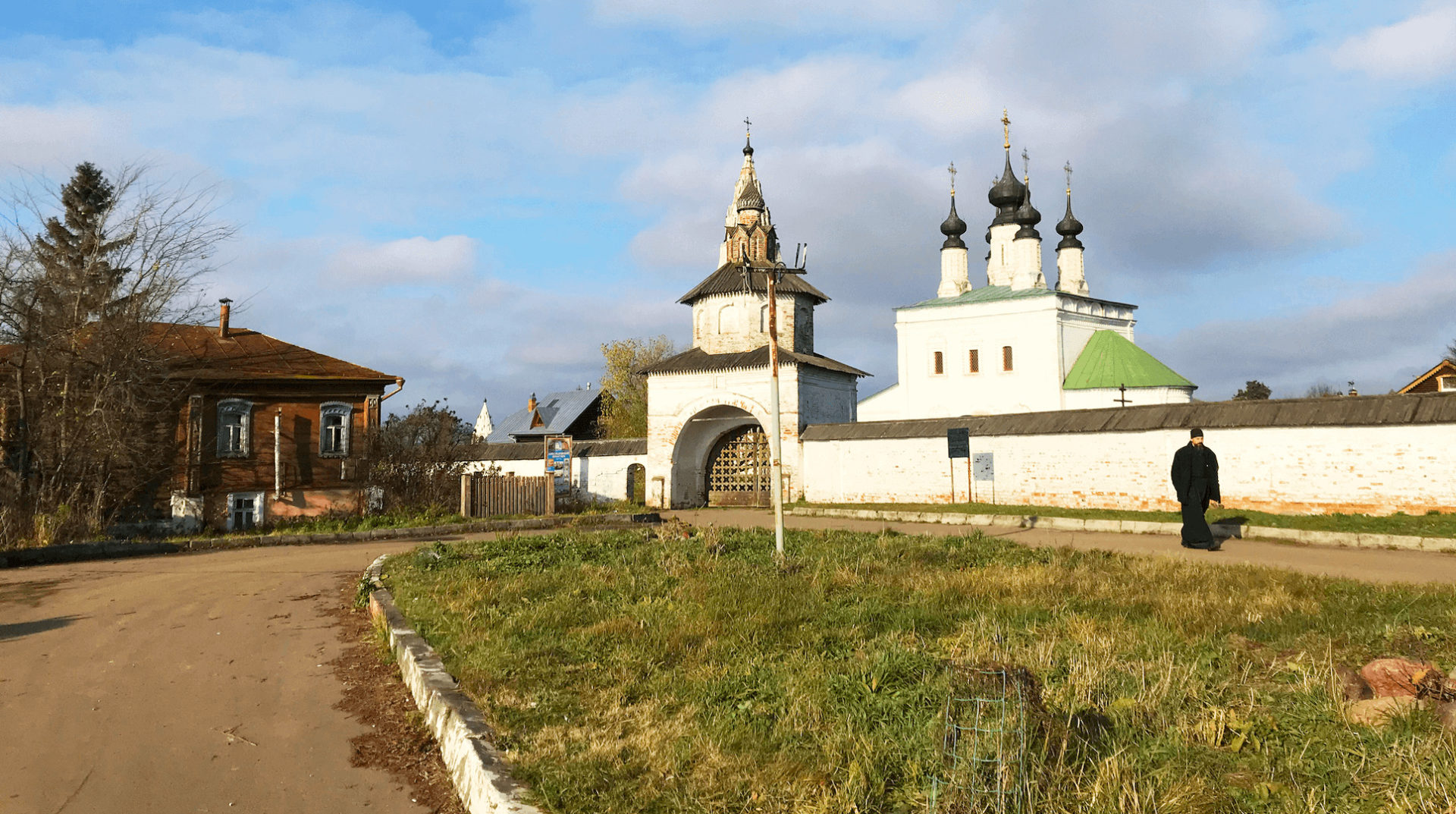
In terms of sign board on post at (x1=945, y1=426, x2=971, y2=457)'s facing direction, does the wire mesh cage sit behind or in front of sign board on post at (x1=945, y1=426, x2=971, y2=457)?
in front

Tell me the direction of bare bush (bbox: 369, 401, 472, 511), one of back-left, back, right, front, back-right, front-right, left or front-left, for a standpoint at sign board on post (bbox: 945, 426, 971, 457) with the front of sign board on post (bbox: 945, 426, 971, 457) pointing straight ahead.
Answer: right

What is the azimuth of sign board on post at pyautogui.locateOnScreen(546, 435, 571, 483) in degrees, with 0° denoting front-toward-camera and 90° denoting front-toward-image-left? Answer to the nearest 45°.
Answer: approximately 0°

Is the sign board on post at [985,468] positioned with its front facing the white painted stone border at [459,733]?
yes

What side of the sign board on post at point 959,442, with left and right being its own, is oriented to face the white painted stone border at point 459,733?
front

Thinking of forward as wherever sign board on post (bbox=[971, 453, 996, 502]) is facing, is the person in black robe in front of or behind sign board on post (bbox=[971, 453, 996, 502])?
in front

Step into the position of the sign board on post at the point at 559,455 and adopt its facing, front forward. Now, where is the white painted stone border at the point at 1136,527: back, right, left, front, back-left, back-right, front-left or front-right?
front-left

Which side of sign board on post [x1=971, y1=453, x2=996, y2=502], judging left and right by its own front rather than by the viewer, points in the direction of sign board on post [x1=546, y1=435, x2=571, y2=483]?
right

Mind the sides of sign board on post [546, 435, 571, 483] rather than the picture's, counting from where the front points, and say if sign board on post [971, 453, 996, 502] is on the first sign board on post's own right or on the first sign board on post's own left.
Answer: on the first sign board on post's own left
